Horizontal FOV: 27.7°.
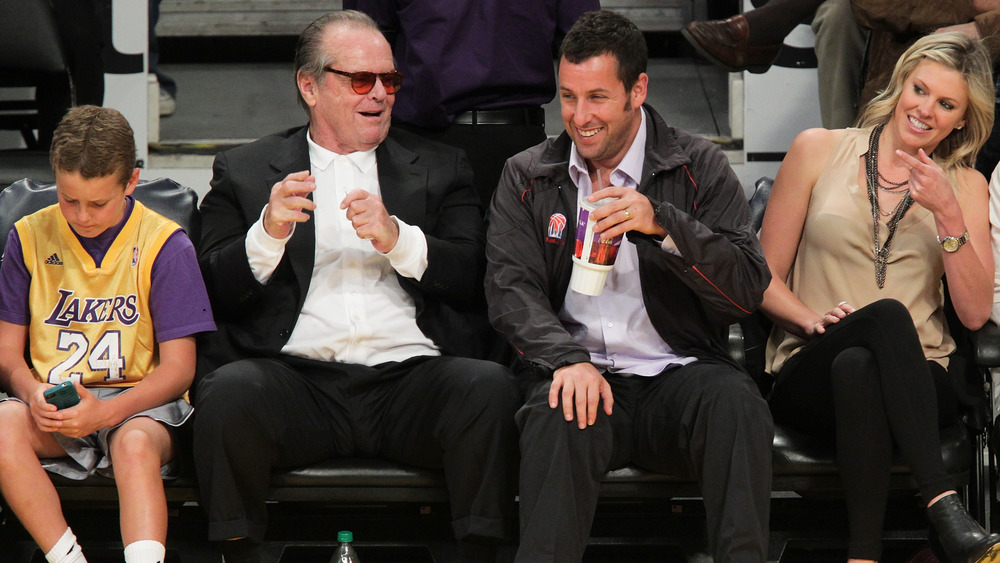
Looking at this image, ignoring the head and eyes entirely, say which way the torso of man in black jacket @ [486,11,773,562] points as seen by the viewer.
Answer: toward the camera

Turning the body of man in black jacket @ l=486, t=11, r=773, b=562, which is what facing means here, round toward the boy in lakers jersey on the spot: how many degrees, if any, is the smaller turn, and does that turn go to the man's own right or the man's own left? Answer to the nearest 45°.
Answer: approximately 90° to the man's own right

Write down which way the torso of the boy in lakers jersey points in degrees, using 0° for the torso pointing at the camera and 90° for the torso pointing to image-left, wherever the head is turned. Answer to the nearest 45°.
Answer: approximately 0°

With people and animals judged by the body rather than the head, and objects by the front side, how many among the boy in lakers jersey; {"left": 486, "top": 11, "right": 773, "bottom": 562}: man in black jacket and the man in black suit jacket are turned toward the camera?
3

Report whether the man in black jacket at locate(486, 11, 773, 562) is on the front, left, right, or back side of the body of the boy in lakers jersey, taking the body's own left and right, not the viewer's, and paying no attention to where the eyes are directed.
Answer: left

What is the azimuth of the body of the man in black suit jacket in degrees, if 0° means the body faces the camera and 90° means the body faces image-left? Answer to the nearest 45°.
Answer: approximately 0°
